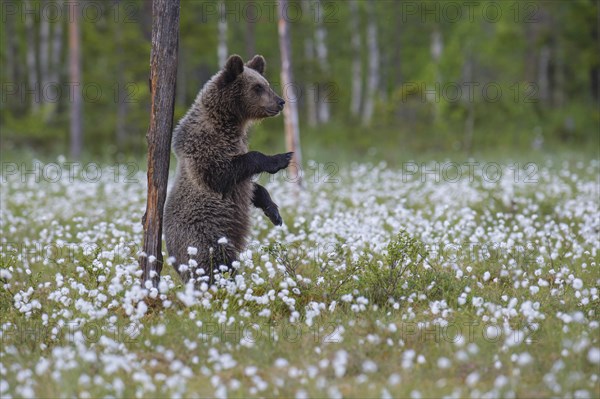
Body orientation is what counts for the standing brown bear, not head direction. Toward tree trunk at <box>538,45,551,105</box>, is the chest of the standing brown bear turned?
no

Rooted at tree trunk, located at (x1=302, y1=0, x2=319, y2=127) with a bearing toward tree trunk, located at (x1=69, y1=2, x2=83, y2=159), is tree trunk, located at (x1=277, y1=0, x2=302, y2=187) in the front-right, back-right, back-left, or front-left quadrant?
front-left

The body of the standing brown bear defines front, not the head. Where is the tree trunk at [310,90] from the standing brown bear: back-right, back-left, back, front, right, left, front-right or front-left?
left

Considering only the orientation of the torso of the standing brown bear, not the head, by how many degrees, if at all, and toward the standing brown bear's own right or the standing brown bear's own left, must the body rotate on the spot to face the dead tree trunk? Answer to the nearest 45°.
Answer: approximately 135° to the standing brown bear's own right

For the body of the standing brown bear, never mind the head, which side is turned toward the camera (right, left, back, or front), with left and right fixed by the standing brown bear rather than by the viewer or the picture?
right

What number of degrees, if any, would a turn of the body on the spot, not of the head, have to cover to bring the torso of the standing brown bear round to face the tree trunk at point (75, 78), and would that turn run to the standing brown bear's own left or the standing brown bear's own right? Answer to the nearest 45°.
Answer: approximately 90° to the standing brown bear's own left

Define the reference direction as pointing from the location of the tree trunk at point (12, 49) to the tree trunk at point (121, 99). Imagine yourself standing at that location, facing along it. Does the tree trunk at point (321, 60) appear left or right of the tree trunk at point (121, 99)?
left

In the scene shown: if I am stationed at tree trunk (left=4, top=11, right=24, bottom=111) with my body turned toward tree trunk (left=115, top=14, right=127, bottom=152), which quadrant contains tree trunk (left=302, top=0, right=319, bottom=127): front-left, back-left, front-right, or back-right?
front-left

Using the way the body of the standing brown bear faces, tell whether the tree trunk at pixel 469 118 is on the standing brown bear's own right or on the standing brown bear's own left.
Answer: on the standing brown bear's own left

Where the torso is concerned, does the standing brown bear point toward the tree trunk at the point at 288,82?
no

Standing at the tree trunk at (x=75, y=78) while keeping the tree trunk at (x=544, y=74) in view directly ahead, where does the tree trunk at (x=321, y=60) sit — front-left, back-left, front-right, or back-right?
front-left

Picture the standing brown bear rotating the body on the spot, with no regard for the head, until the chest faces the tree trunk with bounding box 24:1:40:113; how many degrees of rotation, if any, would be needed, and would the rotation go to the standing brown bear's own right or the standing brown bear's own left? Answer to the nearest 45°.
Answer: approximately 90° to the standing brown bear's own left

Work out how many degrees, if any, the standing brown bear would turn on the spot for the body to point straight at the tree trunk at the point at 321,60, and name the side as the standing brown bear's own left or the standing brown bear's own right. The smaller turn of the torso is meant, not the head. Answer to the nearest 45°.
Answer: approximately 90° to the standing brown bear's own left

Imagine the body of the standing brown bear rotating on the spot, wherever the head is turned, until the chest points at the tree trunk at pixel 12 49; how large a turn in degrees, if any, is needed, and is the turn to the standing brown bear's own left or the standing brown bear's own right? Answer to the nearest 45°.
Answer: approximately 90° to the standing brown bear's own left
